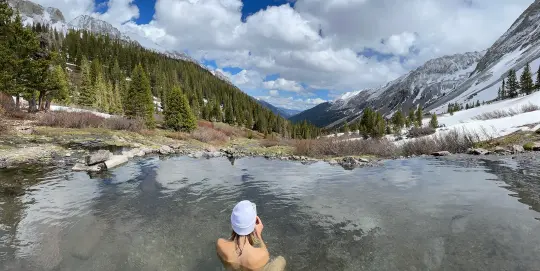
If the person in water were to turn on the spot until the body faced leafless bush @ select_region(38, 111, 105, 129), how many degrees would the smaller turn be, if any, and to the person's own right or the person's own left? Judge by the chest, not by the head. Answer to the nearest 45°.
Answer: approximately 45° to the person's own left

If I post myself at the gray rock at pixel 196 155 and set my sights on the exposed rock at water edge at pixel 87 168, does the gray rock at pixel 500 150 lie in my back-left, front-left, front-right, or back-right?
back-left

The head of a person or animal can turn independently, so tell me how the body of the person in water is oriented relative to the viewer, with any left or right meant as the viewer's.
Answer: facing away from the viewer

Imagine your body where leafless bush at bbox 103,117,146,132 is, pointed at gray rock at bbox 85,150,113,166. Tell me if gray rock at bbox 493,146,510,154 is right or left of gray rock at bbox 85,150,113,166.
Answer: left

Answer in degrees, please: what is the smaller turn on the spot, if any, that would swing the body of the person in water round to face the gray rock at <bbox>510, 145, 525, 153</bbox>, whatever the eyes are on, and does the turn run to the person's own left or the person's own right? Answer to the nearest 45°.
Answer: approximately 45° to the person's own right

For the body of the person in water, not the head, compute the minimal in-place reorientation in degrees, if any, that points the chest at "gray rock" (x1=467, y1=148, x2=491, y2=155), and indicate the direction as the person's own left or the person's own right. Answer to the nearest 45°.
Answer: approximately 45° to the person's own right

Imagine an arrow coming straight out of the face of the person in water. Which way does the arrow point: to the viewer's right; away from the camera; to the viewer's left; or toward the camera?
away from the camera

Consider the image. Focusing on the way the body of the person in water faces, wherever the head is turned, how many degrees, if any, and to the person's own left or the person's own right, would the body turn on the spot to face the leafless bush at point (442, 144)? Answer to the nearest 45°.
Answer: approximately 45° to the person's own right
